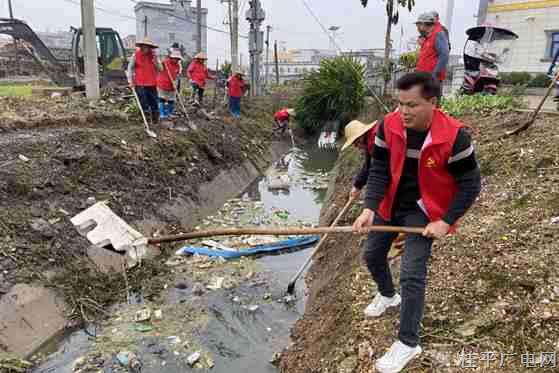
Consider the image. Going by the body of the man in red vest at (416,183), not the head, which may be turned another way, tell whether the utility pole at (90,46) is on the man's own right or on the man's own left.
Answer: on the man's own right

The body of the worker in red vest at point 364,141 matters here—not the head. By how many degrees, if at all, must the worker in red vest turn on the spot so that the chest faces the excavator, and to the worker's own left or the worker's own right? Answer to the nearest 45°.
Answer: approximately 45° to the worker's own right

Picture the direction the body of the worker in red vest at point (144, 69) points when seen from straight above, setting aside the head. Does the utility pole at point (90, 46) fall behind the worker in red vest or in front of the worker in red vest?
behind

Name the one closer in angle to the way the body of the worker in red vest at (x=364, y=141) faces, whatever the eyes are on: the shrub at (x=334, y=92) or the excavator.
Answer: the excavator

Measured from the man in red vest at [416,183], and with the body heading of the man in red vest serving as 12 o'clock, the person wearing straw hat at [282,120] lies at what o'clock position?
The person wearing straw hat is roughly at 4 o'clock from the man in red vest.

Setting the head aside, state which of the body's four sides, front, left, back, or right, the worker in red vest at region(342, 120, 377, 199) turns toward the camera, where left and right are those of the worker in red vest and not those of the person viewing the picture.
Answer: left

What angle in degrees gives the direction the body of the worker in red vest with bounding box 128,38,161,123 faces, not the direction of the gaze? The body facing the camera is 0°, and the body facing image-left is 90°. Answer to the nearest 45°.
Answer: approximately 0°

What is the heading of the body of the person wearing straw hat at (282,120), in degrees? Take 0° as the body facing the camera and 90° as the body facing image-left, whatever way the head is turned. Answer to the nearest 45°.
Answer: approximately 270°

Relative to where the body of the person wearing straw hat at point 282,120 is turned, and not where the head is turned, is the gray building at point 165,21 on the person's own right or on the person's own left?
on the person's own left
